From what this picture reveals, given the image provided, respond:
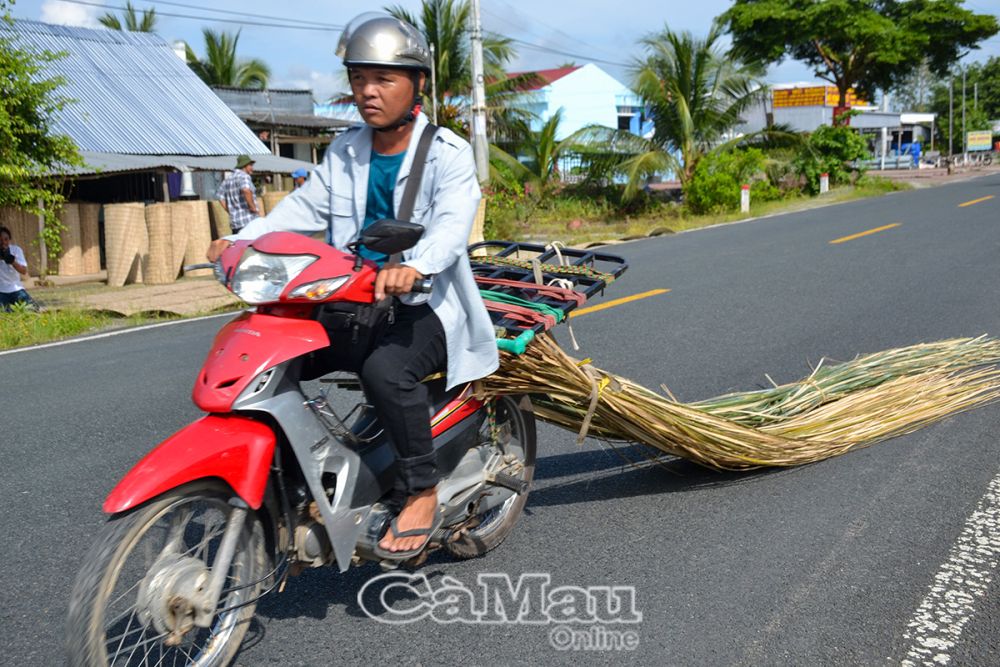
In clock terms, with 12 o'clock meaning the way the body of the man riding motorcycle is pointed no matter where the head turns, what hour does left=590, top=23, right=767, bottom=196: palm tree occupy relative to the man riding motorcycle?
The palm tree is roughly at 5 o'clock from the man riding motorcycle.

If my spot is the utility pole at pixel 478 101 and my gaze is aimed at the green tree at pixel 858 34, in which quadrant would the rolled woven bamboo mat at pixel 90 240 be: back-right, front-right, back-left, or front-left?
back-left

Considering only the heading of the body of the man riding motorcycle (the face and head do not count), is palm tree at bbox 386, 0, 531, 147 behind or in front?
behind

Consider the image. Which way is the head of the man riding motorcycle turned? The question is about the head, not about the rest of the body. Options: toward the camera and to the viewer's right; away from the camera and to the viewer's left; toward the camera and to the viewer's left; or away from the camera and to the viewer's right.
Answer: toward the camera and to the viewer's left

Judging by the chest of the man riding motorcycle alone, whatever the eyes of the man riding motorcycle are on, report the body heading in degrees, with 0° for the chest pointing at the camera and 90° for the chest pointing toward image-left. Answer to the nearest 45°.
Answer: approximately 45°

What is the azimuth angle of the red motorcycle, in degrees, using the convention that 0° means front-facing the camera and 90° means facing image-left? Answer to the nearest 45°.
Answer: approximately 45°

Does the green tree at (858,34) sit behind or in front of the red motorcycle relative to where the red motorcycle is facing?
behind

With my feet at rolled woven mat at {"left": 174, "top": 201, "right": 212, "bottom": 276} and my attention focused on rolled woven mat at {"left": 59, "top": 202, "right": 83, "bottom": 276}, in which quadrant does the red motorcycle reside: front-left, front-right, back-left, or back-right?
back-left

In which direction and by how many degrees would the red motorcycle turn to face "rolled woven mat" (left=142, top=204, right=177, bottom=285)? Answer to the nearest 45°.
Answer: approximately 135° to its right
